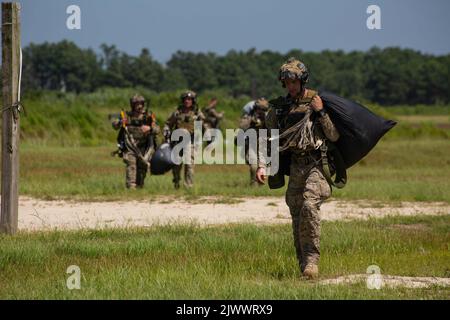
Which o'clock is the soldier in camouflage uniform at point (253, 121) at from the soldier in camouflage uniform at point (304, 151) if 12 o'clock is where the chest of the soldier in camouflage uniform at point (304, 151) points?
the soldier in camouflage uniform at point (253, 121) is roughly at 6 o'clock from the soldier in camouflage uniform at point (304, 151).

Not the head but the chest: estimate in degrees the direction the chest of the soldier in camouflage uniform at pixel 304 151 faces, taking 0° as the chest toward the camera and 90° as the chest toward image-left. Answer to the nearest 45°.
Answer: approximately 0°

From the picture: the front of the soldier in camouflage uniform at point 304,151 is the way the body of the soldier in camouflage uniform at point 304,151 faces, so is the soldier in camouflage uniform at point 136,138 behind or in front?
behind

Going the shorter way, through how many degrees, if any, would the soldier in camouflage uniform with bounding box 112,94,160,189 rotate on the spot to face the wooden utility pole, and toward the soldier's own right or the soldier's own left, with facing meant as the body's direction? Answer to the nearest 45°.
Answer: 0° — they already face it

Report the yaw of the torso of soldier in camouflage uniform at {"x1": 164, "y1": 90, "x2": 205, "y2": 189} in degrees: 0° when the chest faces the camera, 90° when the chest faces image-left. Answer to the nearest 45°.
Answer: approximately 0°

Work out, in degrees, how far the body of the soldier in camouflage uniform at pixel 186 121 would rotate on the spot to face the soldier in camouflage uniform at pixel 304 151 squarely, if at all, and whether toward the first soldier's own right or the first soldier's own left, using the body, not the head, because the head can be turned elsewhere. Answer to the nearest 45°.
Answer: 0° — they already face them

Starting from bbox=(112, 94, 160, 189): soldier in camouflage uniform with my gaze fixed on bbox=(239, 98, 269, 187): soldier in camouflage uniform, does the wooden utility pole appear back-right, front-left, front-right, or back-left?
back-right

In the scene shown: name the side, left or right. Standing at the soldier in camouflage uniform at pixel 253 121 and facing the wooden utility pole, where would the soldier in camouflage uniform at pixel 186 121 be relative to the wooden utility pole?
right
